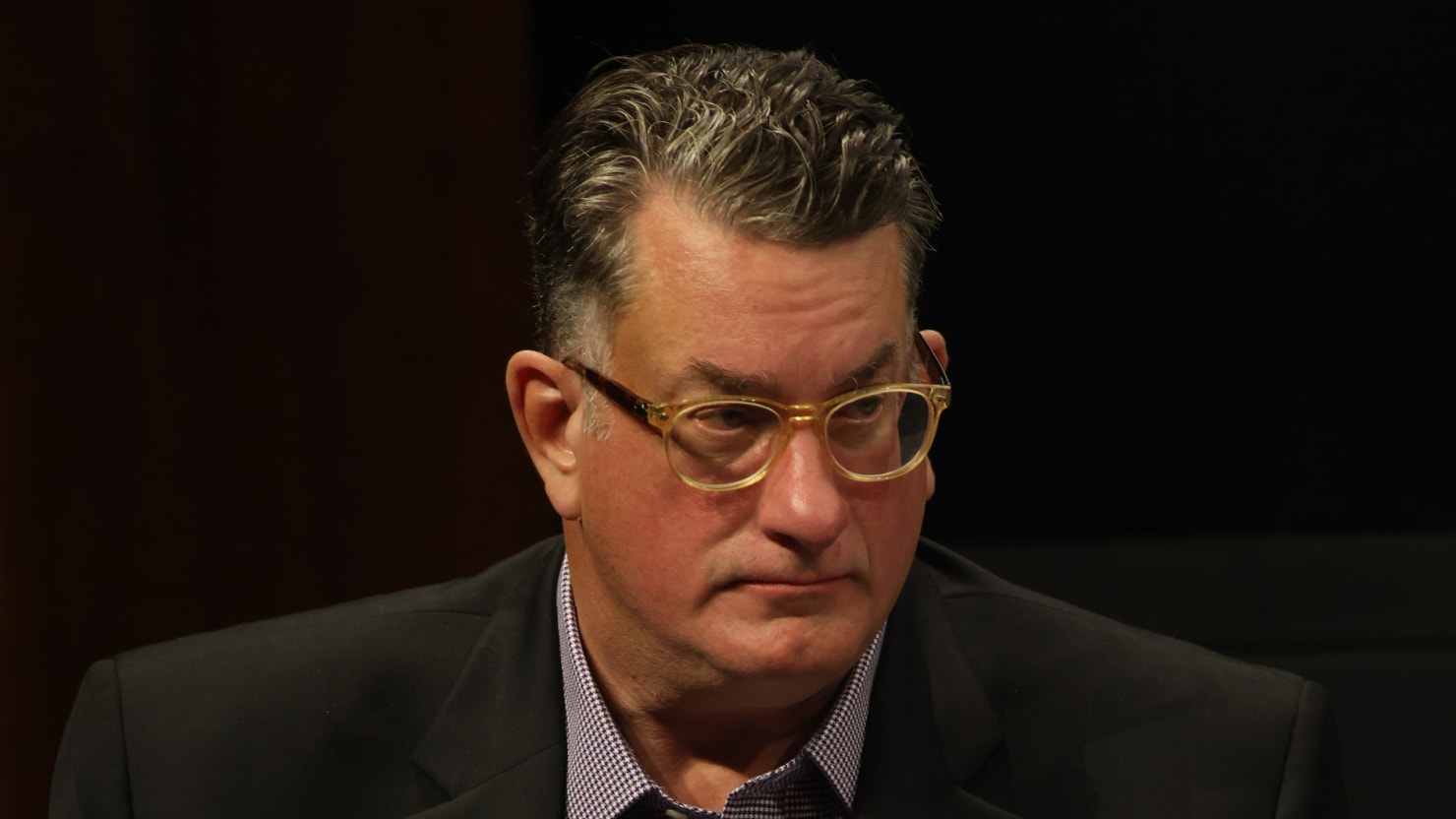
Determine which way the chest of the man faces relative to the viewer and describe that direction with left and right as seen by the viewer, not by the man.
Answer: facing the viewer

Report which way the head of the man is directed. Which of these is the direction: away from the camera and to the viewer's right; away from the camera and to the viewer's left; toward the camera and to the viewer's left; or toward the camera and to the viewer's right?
toward the camera and to the viewer's right
